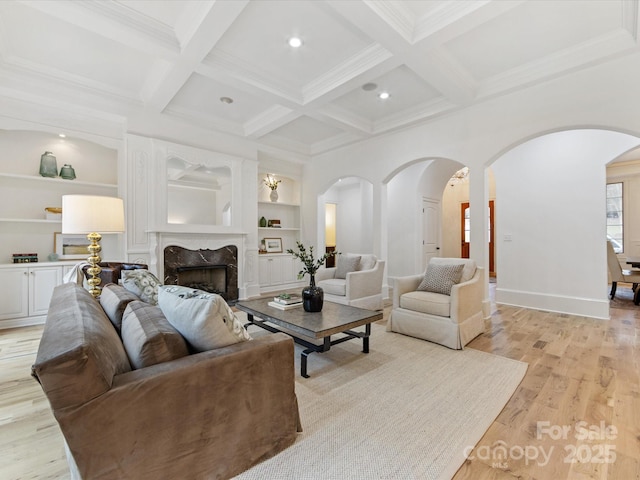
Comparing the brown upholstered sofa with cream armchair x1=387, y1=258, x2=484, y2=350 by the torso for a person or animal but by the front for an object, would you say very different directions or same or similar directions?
very different directions

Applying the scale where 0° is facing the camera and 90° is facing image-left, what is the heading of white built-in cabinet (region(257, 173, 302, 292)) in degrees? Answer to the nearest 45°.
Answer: approximately 315°

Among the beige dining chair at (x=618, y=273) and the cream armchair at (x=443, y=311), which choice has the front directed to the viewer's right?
the beige dining chair at (x=618, y=273)

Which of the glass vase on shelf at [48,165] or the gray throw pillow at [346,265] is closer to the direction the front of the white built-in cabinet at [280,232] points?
the gray throw pillow

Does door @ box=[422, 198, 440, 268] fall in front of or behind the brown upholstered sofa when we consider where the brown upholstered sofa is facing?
in front

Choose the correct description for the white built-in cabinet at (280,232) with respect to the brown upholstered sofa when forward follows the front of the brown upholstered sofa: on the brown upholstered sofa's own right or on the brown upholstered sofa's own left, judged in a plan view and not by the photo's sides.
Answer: on the brown upholstered sofa's own left

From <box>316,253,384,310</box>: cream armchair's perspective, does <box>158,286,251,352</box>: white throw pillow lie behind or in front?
in front

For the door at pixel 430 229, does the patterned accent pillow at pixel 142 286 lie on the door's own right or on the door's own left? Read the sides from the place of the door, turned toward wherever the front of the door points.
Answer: on the door's own right

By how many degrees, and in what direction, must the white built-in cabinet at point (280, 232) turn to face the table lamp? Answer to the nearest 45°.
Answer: approximately 45° to its right

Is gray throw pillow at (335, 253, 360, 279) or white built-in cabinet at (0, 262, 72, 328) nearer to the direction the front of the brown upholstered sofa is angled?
the gray throw pillow

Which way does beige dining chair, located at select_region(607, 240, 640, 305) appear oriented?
to the viewer's right

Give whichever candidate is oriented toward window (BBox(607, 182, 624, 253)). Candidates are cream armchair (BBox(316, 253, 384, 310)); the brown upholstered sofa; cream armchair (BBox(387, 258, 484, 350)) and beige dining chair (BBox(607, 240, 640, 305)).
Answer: the brown upholstered sofa

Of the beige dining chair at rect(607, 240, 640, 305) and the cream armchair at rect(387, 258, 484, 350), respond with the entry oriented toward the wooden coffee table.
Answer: the cream armchair at rect(387, 258, 484, 350)

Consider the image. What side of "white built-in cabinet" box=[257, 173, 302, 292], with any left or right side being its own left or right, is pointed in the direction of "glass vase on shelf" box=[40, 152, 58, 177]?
right
